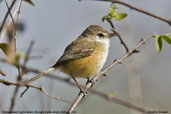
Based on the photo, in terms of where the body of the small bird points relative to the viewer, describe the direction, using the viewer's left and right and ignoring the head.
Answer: facing to the right of the viewer
